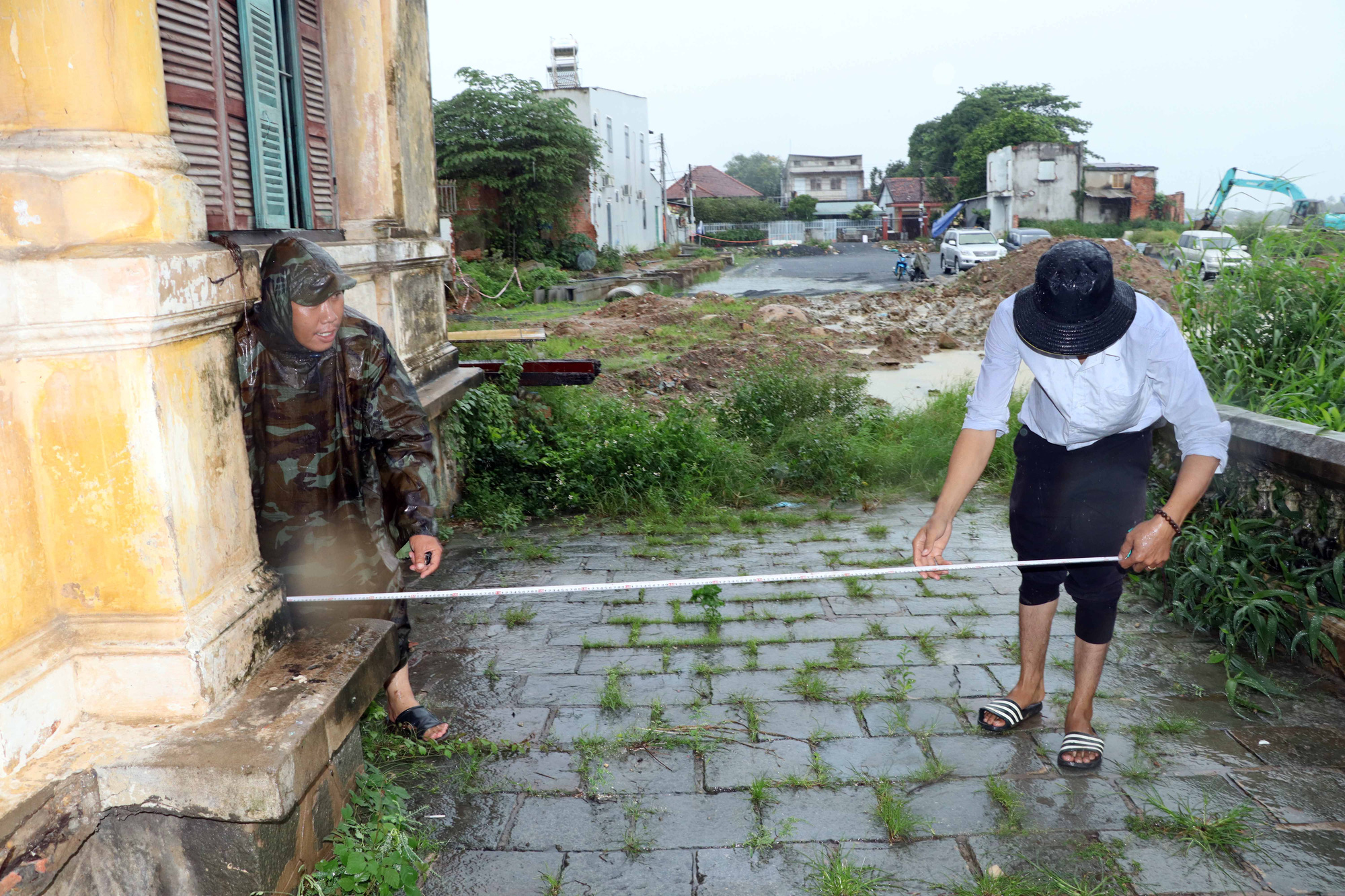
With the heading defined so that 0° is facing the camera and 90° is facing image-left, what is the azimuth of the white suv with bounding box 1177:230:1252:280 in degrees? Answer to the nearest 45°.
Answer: approximately 315°

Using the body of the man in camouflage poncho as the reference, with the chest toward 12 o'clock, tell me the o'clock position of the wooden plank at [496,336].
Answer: The wooden plank is roughly at 8 o'clock from the man in camouflage poncho.

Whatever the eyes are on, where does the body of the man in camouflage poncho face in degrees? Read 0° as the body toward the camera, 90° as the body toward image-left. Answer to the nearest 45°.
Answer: approximately 315°

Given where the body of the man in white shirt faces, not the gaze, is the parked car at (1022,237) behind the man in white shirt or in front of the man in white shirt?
behind

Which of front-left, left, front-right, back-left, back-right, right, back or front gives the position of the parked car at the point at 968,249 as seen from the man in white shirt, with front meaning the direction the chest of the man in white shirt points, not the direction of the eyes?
back

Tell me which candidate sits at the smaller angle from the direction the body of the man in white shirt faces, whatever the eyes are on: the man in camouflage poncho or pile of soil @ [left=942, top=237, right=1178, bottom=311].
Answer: the man in camouflage poncho

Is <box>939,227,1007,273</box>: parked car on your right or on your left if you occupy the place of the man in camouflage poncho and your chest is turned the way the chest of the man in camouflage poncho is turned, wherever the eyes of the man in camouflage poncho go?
on your left

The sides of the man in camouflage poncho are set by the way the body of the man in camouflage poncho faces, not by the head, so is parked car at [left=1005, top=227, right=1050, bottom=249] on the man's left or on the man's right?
on the man's left

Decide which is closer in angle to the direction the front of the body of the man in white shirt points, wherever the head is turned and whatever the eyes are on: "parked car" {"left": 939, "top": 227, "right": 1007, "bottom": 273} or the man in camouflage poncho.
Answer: the man in camouflage poncho
